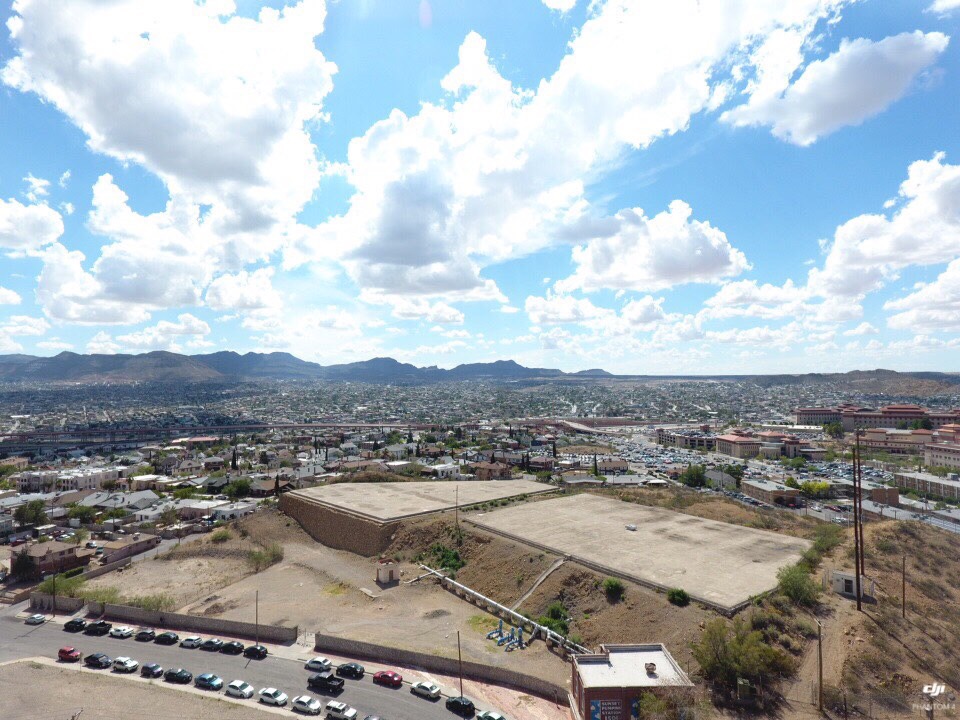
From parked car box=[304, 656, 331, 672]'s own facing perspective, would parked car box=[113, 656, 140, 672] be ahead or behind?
ahead

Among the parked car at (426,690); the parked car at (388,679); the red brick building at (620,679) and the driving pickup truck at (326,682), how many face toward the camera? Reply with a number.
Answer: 1

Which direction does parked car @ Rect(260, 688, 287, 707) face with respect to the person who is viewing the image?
facing the viewer and to the right of the viewer

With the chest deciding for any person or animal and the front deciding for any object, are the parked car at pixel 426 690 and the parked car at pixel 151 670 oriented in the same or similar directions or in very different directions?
very different directions

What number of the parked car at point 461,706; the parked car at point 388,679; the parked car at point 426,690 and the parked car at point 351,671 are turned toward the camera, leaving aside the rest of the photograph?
0

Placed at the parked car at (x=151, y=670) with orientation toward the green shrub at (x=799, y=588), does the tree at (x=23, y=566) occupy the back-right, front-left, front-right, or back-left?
back-left

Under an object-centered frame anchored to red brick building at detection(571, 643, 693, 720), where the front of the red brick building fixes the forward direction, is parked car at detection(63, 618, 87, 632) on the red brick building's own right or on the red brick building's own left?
on the red brick building's own right

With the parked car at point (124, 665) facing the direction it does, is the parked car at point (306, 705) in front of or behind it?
in front

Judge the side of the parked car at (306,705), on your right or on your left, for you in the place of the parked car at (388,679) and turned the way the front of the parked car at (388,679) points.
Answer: on your left

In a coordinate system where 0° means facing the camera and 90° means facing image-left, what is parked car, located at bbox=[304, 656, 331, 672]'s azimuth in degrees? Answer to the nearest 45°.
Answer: approximately 135°

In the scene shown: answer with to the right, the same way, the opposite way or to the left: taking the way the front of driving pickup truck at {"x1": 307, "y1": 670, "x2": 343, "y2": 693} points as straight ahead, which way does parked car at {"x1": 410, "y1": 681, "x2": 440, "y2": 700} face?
the same way

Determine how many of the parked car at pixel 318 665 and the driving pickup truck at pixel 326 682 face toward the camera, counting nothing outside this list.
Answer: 0

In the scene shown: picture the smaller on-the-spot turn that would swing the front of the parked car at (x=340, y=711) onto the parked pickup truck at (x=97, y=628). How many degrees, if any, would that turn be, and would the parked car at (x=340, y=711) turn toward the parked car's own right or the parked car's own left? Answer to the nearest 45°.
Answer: approximately 180°
